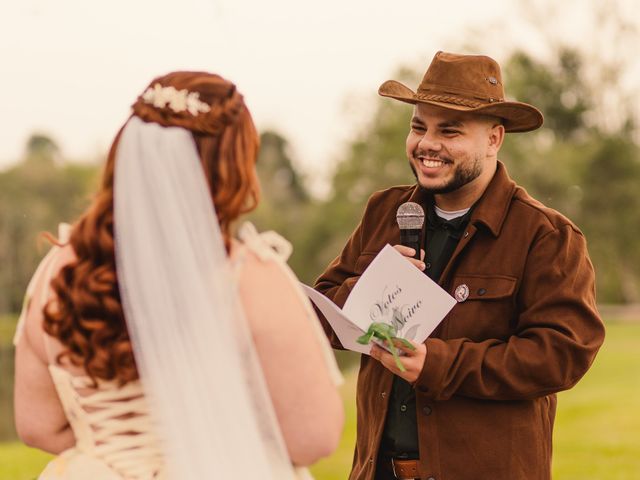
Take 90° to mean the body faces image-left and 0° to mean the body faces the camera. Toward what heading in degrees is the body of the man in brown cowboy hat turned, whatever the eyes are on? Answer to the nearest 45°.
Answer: approximately 45°

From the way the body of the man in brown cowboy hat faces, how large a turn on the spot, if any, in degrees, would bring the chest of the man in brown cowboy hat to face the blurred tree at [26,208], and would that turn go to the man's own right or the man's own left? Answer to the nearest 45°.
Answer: approximately 90° to the man's own right
